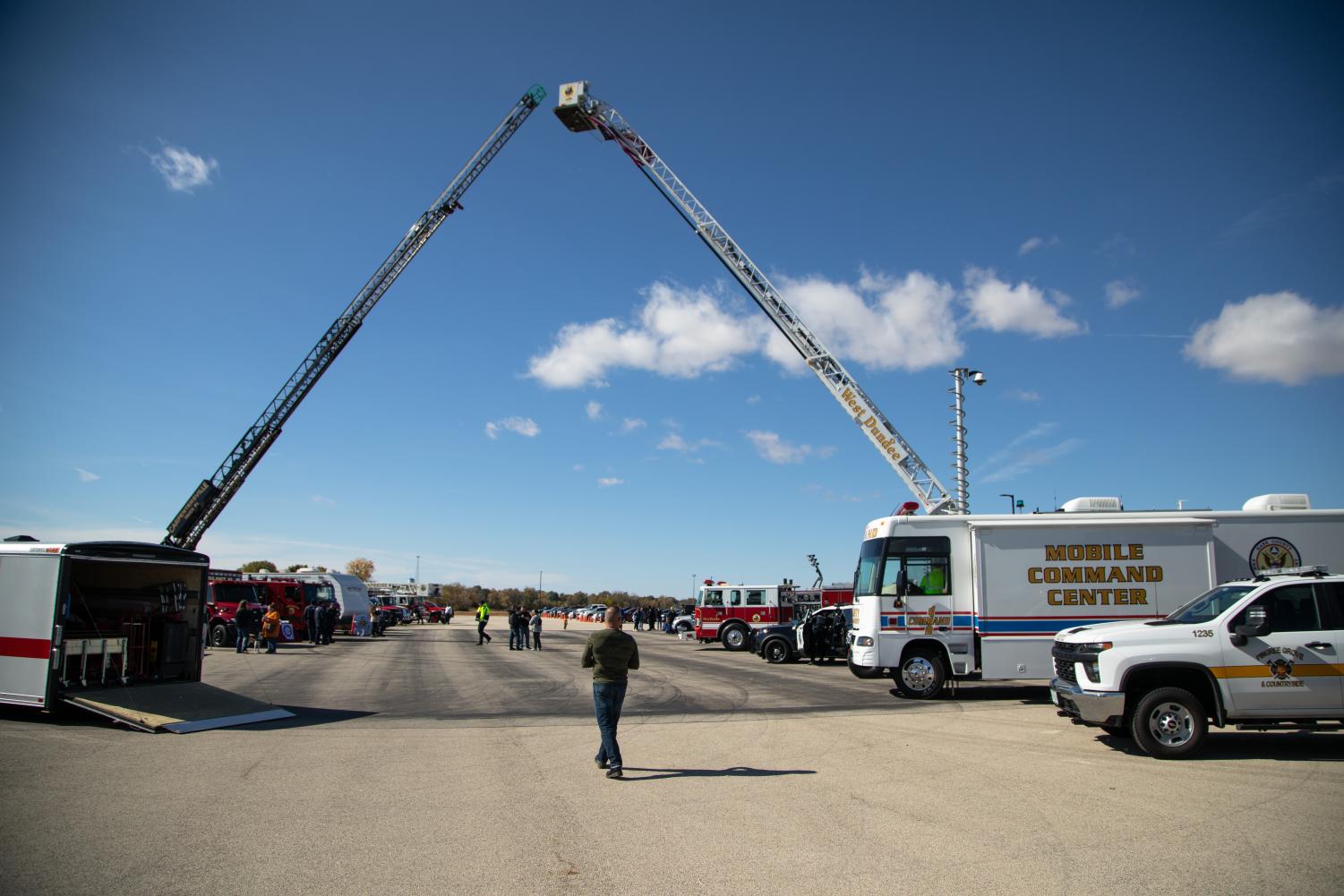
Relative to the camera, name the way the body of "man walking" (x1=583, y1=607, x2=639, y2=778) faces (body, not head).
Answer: away from the camera

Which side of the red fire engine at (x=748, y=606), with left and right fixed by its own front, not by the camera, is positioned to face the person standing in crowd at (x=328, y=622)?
front

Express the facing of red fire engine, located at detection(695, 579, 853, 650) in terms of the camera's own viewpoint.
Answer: facing to the left of the viewer

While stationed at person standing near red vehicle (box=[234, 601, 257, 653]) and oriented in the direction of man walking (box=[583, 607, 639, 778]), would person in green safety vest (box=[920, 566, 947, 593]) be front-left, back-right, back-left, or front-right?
front-left

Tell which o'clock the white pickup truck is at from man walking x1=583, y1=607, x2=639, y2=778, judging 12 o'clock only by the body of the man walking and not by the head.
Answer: The white pickup truck is roughly at 3 o'clock from the man walking.

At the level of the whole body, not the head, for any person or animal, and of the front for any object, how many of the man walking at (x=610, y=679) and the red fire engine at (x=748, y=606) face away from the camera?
1

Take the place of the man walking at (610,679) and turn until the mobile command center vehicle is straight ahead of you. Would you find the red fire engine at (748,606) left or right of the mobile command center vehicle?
left

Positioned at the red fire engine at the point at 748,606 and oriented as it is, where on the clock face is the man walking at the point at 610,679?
The man walking is roughly at 9 o'clock from the red fire engine.

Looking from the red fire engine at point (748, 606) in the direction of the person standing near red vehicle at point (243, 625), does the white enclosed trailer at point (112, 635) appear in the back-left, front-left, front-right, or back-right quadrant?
front-left

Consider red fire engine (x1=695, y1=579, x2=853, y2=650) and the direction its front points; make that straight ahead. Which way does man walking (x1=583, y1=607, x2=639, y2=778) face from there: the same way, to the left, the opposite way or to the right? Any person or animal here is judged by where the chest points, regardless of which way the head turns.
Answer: to the right

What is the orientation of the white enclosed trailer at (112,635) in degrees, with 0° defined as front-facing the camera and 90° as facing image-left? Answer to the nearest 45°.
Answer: approximately 135°

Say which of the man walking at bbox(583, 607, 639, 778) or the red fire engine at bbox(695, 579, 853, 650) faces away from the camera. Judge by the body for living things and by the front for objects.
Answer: the man walking
